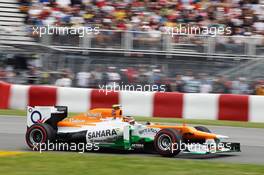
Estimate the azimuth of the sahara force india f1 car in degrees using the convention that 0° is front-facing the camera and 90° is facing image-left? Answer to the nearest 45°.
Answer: approximately 315°

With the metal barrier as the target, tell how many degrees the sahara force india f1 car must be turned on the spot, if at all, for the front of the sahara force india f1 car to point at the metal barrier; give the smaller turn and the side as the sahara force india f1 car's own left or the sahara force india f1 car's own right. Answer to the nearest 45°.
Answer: approximately 135° to the sahara force india f1 car's own left

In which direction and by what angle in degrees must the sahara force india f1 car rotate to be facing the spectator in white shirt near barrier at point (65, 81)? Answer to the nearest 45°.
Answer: approximately 135° to its left

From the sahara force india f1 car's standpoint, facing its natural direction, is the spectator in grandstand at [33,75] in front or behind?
behind

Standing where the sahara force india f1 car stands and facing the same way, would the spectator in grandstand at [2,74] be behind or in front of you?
behind

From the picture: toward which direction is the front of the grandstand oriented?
toward the camera

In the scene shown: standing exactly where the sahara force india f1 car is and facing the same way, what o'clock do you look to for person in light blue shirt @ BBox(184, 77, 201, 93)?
The person in light blue shirt is roughly at 8 o'clock from the sahara force india f1 car.

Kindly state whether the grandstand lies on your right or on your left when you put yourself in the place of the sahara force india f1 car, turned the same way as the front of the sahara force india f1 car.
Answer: on your left

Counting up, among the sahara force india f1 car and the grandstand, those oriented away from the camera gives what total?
0

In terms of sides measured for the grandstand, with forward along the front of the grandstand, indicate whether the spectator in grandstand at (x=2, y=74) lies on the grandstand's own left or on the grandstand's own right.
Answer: on the grandstand's own right
